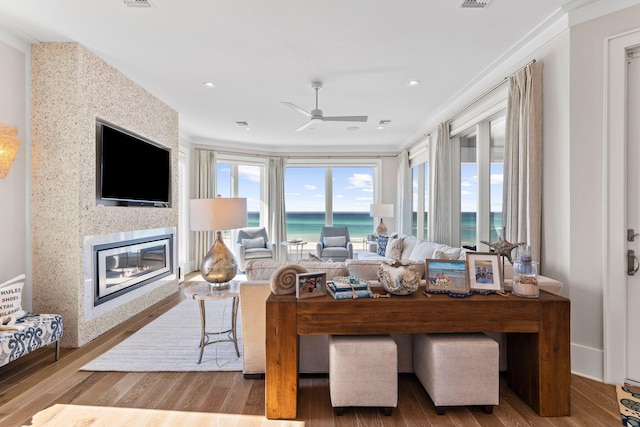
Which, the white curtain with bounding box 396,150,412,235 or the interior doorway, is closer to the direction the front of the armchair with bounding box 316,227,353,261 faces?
the interior doorway

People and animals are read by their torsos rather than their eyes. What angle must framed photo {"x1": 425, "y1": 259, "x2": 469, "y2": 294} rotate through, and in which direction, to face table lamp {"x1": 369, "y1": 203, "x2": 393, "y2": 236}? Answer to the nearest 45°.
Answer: approximately 180°

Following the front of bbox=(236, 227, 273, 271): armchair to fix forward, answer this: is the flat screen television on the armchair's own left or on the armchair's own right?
on the armchair's own right

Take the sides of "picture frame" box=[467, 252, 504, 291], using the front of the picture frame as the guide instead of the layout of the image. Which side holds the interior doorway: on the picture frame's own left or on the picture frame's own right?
on the picture frame's own left

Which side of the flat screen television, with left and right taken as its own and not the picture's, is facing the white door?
front

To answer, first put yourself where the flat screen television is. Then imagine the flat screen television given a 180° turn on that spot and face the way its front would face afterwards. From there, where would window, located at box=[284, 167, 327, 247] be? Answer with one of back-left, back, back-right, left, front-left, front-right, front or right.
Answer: right

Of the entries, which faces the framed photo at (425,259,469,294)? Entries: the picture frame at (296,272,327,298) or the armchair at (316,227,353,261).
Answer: the armchair

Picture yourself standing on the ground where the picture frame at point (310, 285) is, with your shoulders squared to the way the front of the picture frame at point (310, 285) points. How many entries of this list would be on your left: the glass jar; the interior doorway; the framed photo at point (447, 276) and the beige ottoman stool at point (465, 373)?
4

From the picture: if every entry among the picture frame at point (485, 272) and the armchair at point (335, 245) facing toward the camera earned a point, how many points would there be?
2

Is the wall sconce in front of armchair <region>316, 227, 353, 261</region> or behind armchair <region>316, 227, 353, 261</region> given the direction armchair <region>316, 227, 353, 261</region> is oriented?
in front

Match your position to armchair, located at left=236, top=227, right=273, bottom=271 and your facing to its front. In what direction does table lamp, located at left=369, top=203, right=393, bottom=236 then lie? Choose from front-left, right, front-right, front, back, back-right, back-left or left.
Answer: front-left

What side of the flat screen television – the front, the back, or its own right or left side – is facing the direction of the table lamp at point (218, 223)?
front
